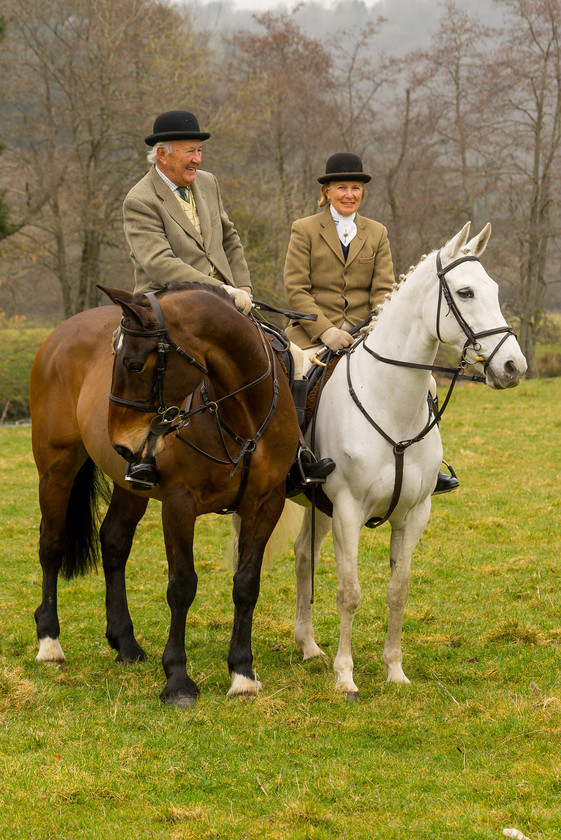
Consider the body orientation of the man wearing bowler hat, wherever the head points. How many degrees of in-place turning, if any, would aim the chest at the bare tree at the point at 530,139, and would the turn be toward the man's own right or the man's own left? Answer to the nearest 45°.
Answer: approximately 90° to the man's own left

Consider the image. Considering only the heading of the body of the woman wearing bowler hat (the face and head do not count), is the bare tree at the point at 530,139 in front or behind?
behind

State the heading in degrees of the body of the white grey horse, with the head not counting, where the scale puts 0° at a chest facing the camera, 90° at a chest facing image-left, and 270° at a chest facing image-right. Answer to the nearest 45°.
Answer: approximately 315°

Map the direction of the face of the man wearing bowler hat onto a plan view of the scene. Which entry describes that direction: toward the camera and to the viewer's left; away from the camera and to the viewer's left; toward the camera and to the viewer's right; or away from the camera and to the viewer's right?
toward the camera and to the viewer's right

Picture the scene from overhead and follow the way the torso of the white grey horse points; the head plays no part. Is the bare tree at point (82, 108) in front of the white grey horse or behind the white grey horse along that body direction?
behind

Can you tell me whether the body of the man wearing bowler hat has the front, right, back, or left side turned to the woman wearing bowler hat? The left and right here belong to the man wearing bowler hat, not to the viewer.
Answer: left

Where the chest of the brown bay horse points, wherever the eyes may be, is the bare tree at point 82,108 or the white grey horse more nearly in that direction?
the white grey horse

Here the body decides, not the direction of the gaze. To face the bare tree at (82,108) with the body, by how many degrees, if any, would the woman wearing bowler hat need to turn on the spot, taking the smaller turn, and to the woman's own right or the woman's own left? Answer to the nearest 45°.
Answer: approximately 135° to the woman's own right

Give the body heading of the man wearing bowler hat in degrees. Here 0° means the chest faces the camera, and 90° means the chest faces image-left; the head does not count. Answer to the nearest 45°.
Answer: approximately 315°

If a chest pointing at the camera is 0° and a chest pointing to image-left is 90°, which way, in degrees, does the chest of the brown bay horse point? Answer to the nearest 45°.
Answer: approximately 315°
